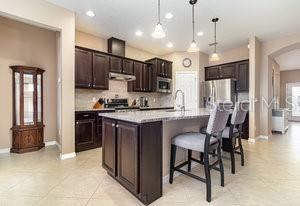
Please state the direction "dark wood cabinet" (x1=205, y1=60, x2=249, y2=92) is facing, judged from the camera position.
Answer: facing the viewer and to the left of the viewer

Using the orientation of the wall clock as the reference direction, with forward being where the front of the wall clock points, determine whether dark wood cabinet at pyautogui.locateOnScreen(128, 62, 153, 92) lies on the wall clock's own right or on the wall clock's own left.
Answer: on the wall clock's own right

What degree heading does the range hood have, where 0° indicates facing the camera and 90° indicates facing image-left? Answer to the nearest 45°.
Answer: approximately 315°

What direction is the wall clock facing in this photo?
toward the camera

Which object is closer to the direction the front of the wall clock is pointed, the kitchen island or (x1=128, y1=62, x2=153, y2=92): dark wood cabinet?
the kitchen island

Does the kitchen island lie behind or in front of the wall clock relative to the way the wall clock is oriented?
in front

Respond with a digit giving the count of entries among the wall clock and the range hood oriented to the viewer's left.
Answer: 0

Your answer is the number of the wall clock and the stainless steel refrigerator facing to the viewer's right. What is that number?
0

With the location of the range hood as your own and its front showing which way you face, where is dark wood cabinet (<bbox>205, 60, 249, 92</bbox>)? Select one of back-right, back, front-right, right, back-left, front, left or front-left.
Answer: front-left

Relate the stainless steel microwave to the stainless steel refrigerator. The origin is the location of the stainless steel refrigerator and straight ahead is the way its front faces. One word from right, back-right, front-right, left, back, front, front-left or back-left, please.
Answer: front-right

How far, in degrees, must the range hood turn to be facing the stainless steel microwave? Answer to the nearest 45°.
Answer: approximately 90° to its left

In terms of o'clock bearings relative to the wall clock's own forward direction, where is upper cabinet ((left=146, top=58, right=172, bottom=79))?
The upper cabinet is roughly at 2 o'clock from the wall clock.
